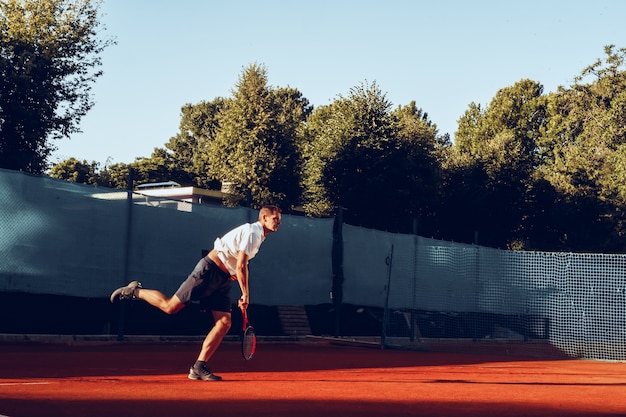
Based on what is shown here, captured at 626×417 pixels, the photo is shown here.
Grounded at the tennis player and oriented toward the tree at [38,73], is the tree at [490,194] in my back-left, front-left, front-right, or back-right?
front-right

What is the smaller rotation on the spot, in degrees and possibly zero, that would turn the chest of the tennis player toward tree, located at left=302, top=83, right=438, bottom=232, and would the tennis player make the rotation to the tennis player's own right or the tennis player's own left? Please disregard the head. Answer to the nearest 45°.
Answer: approximately 90° to the tennis player's own left

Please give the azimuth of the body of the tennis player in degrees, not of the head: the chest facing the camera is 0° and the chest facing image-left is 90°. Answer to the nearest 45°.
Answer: approximately 270°

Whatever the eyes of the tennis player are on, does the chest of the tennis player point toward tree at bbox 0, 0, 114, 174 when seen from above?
no

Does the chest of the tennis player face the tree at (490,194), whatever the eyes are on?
no

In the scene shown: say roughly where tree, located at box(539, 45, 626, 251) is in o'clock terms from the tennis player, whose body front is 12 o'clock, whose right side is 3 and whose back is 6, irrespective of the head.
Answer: The tree is roughly at 10 o'clock from the tennis player.

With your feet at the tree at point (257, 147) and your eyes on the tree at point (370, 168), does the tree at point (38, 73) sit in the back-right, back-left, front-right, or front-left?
back-right

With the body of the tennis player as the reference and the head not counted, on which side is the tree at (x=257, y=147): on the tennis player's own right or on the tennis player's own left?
on the tennis player's own left

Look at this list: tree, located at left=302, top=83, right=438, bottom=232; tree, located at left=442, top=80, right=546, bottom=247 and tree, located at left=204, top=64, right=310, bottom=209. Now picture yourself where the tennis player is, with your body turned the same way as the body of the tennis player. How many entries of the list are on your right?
0

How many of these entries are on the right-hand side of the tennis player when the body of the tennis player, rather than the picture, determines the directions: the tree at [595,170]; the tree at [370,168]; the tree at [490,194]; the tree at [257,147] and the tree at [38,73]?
0
